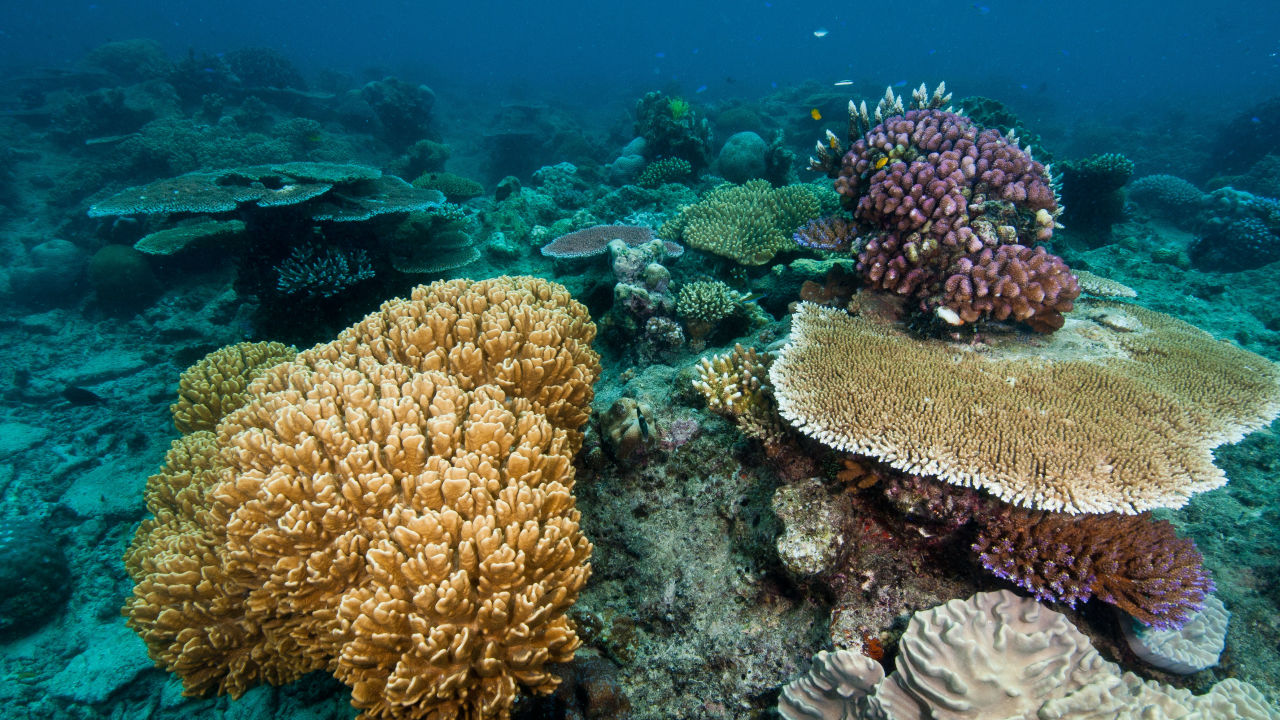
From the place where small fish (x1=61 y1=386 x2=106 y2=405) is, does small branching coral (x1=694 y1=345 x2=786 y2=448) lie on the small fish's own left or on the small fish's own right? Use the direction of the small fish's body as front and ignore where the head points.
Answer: on the small fish's own left

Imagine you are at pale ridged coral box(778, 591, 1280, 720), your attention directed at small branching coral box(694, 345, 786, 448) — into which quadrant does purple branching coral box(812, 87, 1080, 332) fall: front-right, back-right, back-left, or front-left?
front-right

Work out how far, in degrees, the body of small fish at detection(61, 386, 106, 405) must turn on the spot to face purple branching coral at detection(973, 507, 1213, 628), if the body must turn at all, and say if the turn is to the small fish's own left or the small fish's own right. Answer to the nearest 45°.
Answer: approximately 90° to the small fish's own left

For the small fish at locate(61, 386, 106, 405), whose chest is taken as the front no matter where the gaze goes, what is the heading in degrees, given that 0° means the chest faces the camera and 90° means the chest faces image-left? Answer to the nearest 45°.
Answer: approximately 90°

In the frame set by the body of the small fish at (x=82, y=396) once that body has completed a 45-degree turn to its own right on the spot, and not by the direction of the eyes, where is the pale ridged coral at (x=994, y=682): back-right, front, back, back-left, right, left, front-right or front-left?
back-left

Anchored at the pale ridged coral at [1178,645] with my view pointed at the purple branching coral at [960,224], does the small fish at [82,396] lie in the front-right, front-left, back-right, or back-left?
front-left

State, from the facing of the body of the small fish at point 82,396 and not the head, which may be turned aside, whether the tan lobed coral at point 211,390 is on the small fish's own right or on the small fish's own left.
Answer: on the small fish's own left

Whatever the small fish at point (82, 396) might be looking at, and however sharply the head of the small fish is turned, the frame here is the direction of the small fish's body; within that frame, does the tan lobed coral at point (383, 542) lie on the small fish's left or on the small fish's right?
on the small fish's left
